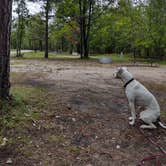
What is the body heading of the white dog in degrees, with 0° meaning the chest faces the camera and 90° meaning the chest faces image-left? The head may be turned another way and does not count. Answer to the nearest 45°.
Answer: approximately 90°
